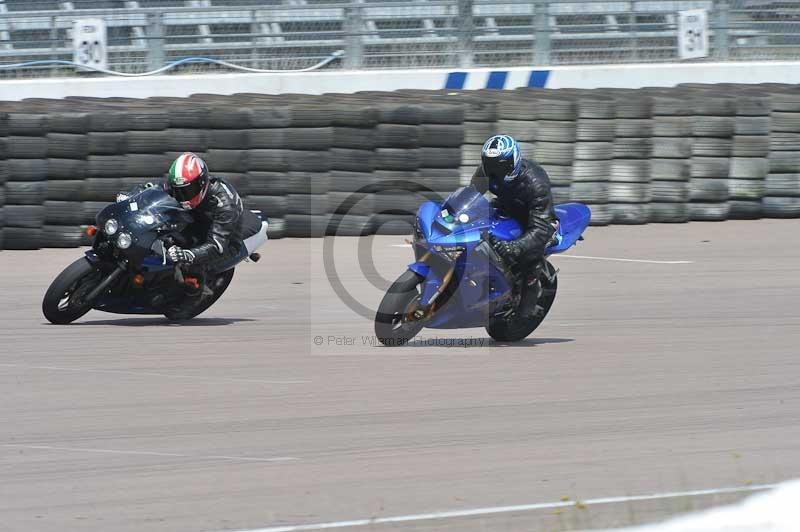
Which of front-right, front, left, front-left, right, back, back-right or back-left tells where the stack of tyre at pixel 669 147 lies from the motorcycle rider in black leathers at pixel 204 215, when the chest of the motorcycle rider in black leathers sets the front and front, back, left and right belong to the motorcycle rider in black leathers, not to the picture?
back

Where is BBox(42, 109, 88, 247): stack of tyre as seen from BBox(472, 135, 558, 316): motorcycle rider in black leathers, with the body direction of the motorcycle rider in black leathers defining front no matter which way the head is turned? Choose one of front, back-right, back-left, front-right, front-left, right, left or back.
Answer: right

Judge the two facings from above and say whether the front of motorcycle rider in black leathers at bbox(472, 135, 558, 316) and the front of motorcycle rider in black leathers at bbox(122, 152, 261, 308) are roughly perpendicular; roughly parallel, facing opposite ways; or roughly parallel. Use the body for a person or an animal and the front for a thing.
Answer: roughly parallel

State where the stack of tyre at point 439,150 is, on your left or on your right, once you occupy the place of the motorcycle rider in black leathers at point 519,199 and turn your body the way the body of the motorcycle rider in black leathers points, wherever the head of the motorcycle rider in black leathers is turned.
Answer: on your right

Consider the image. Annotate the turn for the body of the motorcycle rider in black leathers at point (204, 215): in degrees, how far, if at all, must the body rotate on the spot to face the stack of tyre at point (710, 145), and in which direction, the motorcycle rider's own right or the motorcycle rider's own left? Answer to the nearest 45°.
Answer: approximately 180°

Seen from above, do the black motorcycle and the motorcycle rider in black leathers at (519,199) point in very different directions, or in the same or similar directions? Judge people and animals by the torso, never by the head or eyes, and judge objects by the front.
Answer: same or similar directions

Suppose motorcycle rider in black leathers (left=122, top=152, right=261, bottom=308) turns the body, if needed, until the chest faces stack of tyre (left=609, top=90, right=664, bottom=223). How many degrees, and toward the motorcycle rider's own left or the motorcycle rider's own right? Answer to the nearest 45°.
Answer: approximately 180°

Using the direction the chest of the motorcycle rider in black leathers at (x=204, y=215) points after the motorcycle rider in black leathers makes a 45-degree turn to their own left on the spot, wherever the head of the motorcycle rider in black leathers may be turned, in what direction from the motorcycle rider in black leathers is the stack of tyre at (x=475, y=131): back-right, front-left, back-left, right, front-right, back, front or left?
back-left

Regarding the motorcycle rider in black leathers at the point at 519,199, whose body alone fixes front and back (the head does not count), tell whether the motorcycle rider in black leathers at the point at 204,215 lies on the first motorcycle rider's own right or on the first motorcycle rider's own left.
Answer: on the first motorcycle rider's own right

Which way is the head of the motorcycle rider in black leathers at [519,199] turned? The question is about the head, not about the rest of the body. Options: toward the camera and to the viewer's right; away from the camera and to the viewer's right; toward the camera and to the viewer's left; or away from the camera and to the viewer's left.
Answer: toward the camera and to the viewer's left

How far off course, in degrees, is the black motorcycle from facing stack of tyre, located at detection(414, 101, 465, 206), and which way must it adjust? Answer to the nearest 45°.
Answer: approximately 180°

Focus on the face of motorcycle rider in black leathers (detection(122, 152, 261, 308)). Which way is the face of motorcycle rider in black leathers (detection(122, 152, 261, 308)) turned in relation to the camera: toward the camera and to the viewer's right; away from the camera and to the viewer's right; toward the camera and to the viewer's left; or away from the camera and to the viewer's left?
toward the camera and to the viewer's left

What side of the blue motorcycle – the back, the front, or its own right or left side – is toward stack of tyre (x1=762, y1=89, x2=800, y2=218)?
back

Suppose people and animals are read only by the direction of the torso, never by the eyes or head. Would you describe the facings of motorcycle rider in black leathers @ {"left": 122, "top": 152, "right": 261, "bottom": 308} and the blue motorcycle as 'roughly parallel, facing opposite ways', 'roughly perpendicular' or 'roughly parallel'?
roughly parallel

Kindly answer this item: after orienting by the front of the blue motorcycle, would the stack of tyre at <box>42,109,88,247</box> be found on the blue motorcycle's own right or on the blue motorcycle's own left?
on the blue motorcycle's own right

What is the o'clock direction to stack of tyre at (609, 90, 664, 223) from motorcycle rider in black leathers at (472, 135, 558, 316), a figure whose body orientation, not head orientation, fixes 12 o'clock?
The stack of tyre is roughly at 5 o'clock from the motorcycle rider in black leathers.

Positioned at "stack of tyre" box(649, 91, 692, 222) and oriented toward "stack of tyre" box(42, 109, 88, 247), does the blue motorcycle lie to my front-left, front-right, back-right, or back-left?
front-left

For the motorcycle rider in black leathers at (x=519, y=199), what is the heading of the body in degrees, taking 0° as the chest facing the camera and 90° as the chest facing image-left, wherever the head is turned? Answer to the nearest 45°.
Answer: approximately 45°

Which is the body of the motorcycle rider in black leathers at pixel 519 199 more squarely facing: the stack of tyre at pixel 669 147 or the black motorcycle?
the black motorcycle
